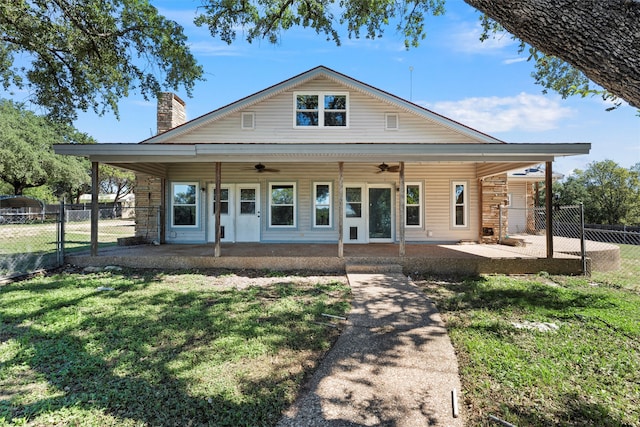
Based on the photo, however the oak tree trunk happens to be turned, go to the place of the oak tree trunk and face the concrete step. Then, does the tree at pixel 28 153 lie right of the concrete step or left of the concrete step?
left

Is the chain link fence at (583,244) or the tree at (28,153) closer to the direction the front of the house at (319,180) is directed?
the chain link fence

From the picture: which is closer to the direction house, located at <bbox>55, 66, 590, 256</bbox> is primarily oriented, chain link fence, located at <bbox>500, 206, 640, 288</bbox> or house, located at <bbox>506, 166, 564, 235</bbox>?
the chain link fence

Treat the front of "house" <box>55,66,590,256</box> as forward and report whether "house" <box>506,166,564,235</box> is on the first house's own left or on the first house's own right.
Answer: on the first house's own left

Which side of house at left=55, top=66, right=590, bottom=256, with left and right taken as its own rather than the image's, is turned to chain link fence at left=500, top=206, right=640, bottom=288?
left

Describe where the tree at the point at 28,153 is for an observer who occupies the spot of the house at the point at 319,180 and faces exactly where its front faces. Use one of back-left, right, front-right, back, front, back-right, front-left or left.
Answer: back-right

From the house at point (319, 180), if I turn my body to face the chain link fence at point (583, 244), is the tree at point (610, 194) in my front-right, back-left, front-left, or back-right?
front-left

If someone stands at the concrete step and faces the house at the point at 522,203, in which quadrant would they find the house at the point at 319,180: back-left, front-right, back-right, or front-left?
front-left

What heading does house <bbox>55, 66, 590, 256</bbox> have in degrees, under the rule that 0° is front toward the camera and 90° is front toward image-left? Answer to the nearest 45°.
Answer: approximately 0°

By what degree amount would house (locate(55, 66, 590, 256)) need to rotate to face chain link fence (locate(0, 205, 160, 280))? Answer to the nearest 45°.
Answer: approximately 90° to its right

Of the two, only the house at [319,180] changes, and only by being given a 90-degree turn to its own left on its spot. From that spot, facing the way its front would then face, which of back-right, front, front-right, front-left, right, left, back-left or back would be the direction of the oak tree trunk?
right

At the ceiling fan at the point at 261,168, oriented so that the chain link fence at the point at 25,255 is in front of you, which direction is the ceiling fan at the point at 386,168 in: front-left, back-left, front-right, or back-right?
back-left

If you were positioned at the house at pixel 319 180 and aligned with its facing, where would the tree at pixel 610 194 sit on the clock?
The tree is roughly at 8 o'clock from the house.
